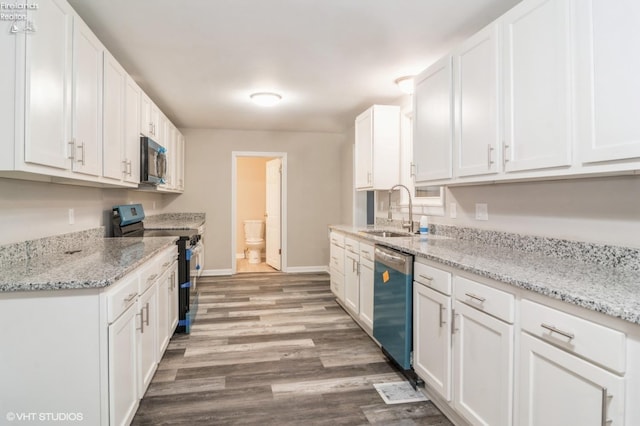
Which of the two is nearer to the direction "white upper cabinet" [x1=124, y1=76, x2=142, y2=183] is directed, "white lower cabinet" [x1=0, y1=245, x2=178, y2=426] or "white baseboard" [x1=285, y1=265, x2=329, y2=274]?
the white baseboard

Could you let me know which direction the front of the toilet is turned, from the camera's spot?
facing the viewer

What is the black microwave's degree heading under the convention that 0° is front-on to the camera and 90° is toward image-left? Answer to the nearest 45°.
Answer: approximately 270°

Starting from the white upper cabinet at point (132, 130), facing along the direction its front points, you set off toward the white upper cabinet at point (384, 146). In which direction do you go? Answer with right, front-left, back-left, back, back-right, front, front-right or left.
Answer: front

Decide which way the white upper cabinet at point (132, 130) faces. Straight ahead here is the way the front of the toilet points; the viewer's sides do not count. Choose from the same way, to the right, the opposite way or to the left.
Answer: to the left

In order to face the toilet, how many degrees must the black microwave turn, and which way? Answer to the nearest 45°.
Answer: approximately 45° to its left

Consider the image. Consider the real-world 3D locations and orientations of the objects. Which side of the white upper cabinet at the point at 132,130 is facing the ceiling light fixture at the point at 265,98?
front

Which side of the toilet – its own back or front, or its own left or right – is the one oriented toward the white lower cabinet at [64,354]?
front

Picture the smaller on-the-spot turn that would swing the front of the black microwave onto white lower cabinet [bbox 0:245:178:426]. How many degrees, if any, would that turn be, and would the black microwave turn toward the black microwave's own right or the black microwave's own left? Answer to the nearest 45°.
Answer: approximately 90° to the black microwave's own right

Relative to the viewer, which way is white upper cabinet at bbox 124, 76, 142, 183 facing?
to the viewer's right

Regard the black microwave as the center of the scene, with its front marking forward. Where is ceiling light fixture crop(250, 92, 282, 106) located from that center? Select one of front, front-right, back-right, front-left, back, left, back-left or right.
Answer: front

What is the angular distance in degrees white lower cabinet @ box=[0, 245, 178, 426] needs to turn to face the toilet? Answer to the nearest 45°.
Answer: approximately 90° to its left

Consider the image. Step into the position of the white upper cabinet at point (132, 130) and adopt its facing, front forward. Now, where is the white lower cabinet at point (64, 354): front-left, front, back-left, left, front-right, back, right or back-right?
right

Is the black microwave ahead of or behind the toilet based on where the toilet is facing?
ahead

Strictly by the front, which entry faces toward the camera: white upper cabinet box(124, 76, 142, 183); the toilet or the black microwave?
the toilet

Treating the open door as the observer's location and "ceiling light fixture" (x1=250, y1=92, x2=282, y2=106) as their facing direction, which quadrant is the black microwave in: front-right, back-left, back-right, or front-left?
front-right

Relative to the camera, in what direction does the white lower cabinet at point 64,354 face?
facing the viewer and to the right of the viewer

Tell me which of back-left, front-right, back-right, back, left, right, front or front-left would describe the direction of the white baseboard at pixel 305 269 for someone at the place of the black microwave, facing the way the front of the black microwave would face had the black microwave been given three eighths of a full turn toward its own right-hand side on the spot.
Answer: back
